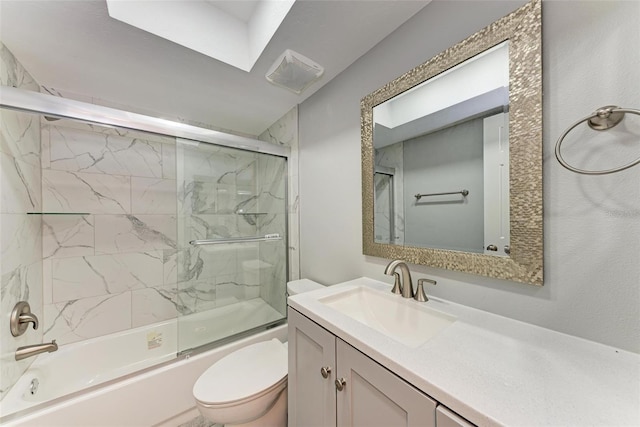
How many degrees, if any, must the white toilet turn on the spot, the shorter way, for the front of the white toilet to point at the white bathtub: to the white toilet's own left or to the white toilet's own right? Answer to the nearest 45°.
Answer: approximately 90° to the white toilet's own right

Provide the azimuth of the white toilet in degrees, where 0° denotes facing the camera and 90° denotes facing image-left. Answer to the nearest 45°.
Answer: approximately 45°

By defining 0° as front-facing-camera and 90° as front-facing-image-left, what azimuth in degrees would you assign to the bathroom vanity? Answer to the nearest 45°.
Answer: approximately 45°

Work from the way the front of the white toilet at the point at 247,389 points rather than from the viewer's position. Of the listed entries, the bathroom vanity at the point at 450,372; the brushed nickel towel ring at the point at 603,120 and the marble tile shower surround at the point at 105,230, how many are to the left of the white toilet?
2
